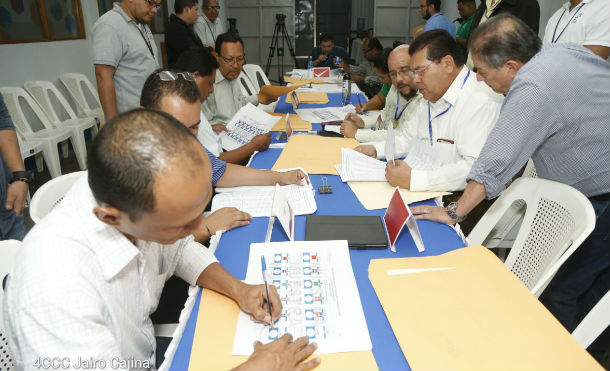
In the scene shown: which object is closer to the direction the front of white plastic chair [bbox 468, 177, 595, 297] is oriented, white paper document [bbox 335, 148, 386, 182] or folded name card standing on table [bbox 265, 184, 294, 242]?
the folded name card standing on table

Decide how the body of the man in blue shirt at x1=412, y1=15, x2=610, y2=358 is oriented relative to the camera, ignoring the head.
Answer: to the viewer's left

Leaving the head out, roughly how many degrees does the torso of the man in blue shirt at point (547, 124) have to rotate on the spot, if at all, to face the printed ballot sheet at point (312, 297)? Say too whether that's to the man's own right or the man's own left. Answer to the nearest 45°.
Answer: approximately 45° to the man's own left

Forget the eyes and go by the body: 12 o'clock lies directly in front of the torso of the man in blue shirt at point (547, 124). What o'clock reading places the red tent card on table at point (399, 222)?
The red tent card on table is roughly at 10 o'clock from the man in blue shirt.

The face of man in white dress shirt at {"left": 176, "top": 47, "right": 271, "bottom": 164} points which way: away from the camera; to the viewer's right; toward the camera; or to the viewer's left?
to the viewer's right

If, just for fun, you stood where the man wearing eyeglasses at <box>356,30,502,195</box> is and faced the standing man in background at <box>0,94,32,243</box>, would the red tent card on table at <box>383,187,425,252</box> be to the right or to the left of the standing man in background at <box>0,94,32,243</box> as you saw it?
left

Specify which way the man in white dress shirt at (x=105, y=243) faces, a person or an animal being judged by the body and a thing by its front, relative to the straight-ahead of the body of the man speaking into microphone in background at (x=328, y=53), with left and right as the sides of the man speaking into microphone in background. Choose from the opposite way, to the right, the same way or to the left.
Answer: to the left

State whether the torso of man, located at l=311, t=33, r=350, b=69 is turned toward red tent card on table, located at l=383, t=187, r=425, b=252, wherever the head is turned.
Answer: yes

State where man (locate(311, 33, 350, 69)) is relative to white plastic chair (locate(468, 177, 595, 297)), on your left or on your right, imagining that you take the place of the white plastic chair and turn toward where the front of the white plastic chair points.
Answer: on your right

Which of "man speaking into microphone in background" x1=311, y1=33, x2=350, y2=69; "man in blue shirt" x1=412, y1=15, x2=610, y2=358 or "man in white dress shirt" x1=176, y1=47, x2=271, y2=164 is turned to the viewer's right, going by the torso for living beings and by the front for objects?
the man in white dress shirt

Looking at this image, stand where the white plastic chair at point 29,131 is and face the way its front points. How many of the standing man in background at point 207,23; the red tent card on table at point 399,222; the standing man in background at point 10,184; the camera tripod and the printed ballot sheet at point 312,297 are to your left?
2
